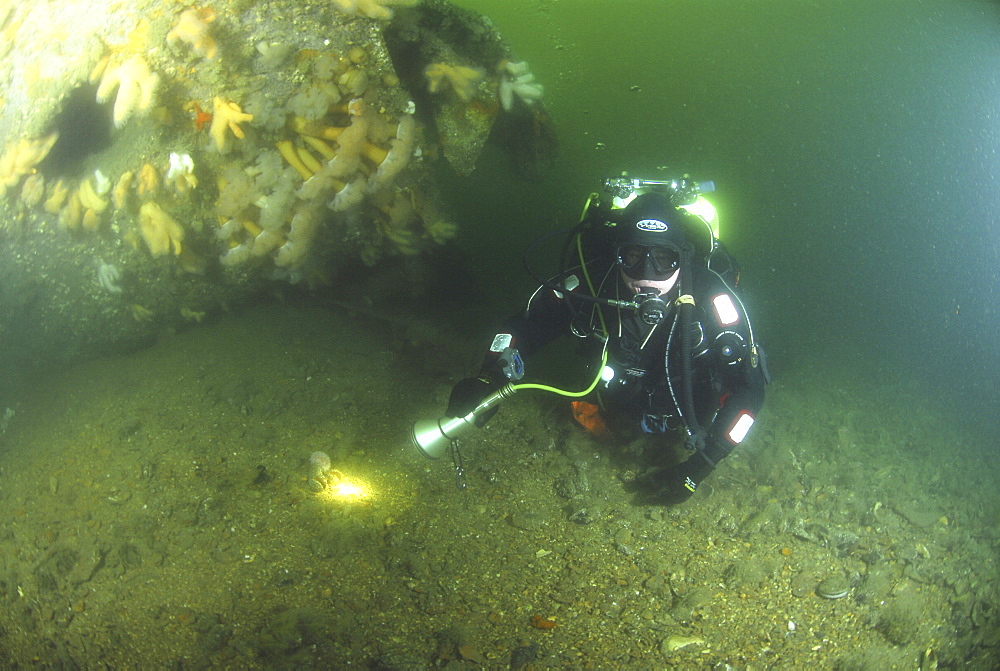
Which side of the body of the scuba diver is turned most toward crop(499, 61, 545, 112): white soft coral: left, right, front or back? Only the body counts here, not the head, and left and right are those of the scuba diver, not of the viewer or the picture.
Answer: back

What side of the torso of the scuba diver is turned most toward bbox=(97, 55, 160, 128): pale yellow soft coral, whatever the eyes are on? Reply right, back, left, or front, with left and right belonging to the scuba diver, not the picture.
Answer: right

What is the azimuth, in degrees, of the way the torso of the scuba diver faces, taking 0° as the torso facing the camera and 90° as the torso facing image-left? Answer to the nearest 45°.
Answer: approximately 0°
